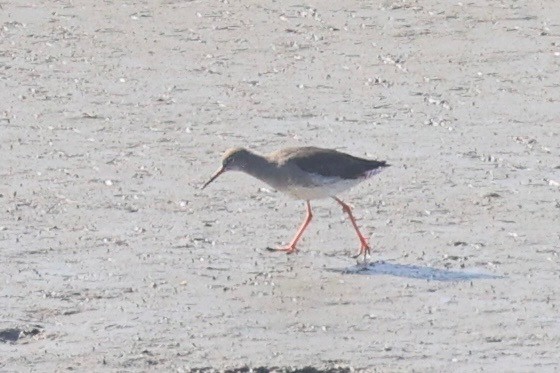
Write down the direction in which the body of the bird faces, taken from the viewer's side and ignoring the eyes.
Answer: to the viewer's left
